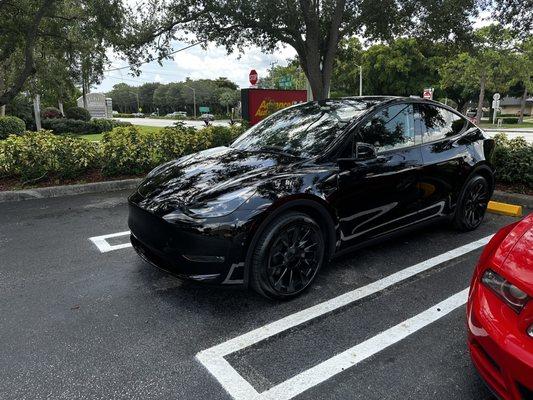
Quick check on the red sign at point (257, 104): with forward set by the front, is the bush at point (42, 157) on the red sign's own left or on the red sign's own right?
on the red sign's own right

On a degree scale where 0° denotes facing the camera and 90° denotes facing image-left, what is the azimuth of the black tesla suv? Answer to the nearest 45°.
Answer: approximately 45°

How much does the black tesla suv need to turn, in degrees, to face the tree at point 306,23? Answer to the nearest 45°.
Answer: approximately 135° to its right

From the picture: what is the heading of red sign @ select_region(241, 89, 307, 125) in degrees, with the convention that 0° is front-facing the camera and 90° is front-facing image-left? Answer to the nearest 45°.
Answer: approximately 315°

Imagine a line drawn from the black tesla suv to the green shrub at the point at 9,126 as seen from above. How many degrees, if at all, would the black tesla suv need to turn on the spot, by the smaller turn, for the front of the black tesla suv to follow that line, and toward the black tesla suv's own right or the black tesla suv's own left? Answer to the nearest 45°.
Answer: approximately 90° to the black tesla suv's own right

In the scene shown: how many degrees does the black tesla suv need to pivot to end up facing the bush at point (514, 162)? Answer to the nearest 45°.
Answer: approximately 180°

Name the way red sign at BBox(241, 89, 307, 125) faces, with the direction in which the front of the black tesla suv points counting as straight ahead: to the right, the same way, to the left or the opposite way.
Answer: to the left
